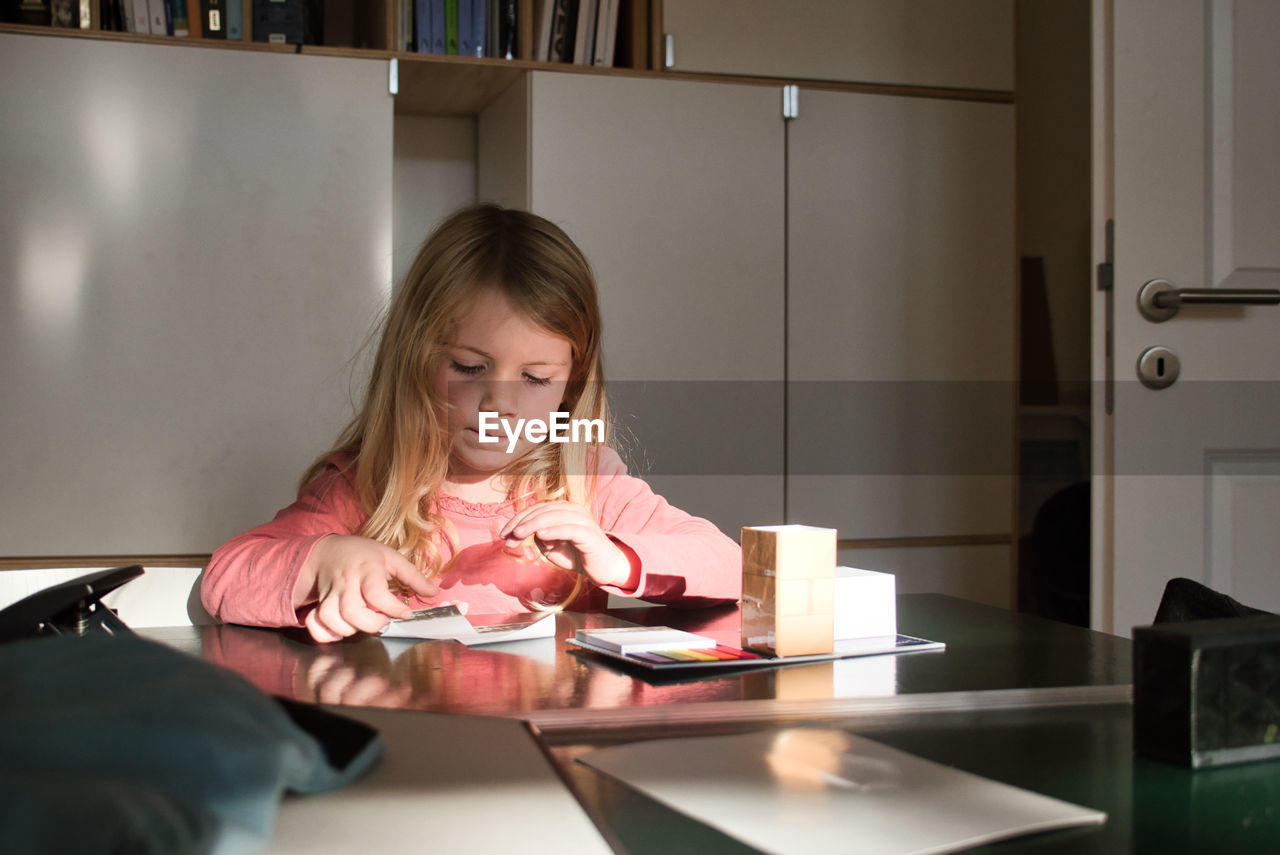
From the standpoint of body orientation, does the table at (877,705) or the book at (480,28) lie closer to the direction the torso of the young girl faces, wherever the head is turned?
the table

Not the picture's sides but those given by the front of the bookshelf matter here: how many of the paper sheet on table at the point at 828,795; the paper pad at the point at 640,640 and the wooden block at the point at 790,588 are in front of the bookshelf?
3

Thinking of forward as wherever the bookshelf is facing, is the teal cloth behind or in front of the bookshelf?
in front

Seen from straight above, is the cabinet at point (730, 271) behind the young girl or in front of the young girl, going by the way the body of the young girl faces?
behind

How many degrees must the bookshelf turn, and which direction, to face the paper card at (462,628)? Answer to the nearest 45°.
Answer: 0° — it already faces it

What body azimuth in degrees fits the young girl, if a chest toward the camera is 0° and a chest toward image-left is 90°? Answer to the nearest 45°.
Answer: approximately 0°

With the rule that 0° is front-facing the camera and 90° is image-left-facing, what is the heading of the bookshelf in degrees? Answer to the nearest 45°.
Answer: approximately 0°
